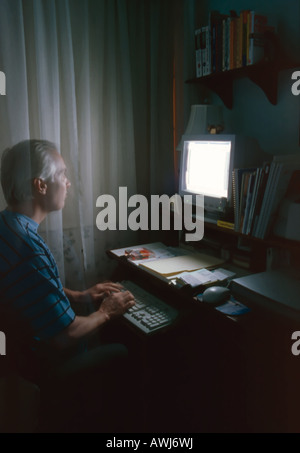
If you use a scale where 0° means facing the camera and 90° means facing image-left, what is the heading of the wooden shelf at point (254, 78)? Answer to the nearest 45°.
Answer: approximately 45°

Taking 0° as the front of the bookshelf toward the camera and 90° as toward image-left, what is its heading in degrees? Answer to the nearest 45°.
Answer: approximately 45°

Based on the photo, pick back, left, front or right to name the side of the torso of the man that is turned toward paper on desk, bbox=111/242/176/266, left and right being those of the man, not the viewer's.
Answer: front

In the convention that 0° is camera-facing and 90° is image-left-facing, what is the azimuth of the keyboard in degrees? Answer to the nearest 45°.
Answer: approximately 45°

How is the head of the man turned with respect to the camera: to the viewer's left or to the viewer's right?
to the viewer's right

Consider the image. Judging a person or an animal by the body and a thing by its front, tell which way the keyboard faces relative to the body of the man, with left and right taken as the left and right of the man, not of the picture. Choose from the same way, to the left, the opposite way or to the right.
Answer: the opposite way

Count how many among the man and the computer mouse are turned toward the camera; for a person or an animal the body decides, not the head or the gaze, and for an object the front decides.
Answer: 0

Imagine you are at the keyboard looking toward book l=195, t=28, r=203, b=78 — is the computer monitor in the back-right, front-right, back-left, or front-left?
front-right

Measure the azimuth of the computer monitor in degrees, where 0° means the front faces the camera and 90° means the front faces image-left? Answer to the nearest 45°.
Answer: approximately 45°

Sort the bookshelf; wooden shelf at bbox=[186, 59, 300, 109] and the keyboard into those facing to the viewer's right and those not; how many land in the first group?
0

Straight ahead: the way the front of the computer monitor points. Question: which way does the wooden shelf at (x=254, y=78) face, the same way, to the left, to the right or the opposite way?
the same way

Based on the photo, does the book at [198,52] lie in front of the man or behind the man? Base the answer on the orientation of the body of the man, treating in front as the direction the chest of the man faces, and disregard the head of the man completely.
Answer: in front

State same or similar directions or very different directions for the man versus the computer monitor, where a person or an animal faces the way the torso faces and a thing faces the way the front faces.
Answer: very different directions

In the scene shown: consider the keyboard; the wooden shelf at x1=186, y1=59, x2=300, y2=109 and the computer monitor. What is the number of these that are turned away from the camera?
0
